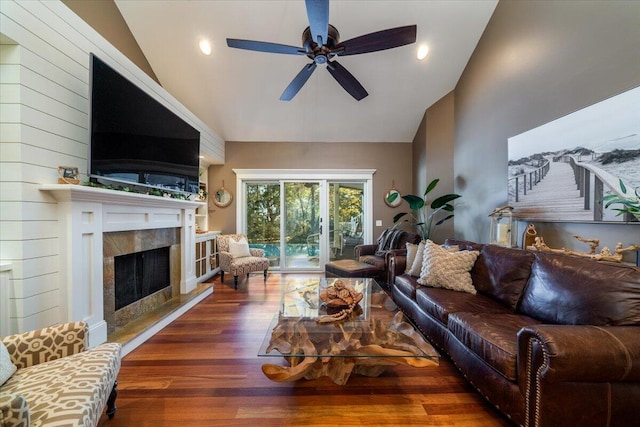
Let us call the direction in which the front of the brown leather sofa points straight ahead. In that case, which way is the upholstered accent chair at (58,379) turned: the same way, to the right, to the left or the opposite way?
the opposite way

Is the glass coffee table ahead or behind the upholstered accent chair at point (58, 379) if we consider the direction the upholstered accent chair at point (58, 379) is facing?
ahead

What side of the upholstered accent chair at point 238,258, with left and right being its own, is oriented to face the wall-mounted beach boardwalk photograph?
front

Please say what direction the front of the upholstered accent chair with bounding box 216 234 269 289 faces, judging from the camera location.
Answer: facing the viewer and to the right of the viewer

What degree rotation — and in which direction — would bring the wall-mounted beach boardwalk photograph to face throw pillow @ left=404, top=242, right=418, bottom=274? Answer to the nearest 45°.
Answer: approximately 45° to its right

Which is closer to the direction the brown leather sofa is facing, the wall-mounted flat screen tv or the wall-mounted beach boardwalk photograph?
the wall-mounted flat screen tv

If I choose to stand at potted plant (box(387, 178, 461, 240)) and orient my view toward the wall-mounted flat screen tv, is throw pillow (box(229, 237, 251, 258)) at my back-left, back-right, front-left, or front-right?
front-right

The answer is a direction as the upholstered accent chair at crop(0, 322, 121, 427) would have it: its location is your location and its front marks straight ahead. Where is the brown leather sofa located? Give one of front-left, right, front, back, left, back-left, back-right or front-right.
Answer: front

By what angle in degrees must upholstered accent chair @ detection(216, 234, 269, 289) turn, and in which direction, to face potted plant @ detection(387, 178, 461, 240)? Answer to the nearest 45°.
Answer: approximately 45° to its left

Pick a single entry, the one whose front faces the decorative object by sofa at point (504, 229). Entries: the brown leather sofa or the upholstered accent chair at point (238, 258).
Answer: the upholstered accent chair

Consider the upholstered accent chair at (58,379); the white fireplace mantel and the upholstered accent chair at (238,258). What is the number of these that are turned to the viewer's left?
0

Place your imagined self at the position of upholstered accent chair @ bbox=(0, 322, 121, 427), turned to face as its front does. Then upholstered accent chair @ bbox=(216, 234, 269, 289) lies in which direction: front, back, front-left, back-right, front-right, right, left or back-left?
left

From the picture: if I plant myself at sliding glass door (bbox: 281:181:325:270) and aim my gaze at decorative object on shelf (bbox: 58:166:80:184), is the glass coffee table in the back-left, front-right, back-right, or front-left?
front-left

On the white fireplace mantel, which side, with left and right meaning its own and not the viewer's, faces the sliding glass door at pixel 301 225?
left

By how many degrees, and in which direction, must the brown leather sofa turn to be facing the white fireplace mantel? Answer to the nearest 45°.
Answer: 0° — it already faces it

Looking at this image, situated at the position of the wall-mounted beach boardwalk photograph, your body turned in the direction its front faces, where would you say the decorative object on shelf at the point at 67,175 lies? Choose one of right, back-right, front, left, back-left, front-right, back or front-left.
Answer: front
